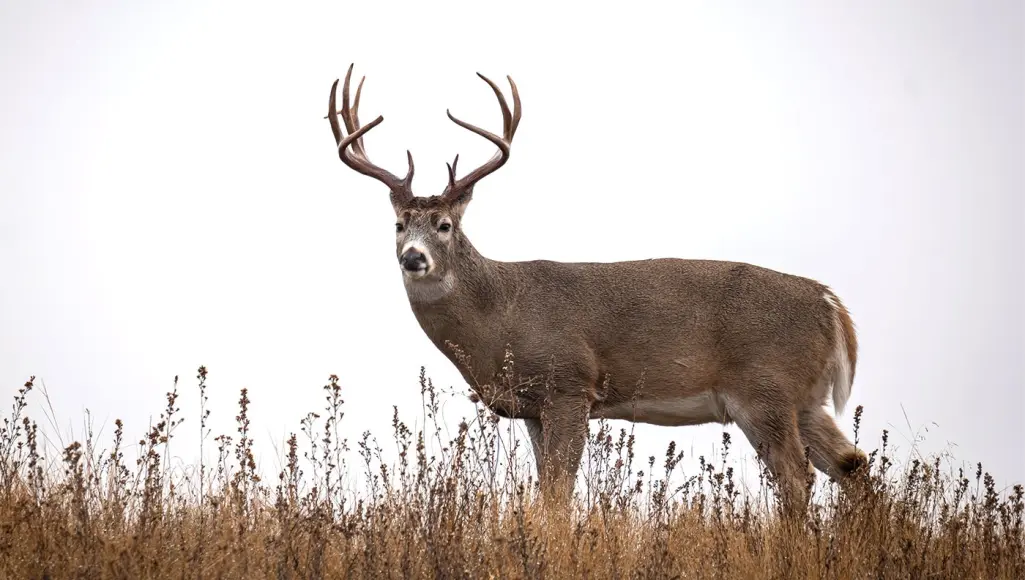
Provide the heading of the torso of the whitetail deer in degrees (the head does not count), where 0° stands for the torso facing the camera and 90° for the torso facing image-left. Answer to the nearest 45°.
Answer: approximately 90°
